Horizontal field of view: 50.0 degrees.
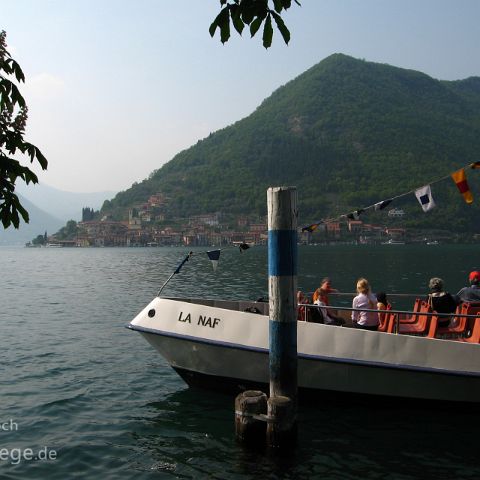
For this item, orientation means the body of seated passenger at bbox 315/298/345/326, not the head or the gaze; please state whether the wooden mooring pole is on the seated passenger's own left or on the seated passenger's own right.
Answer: on the seated passenger's own right
